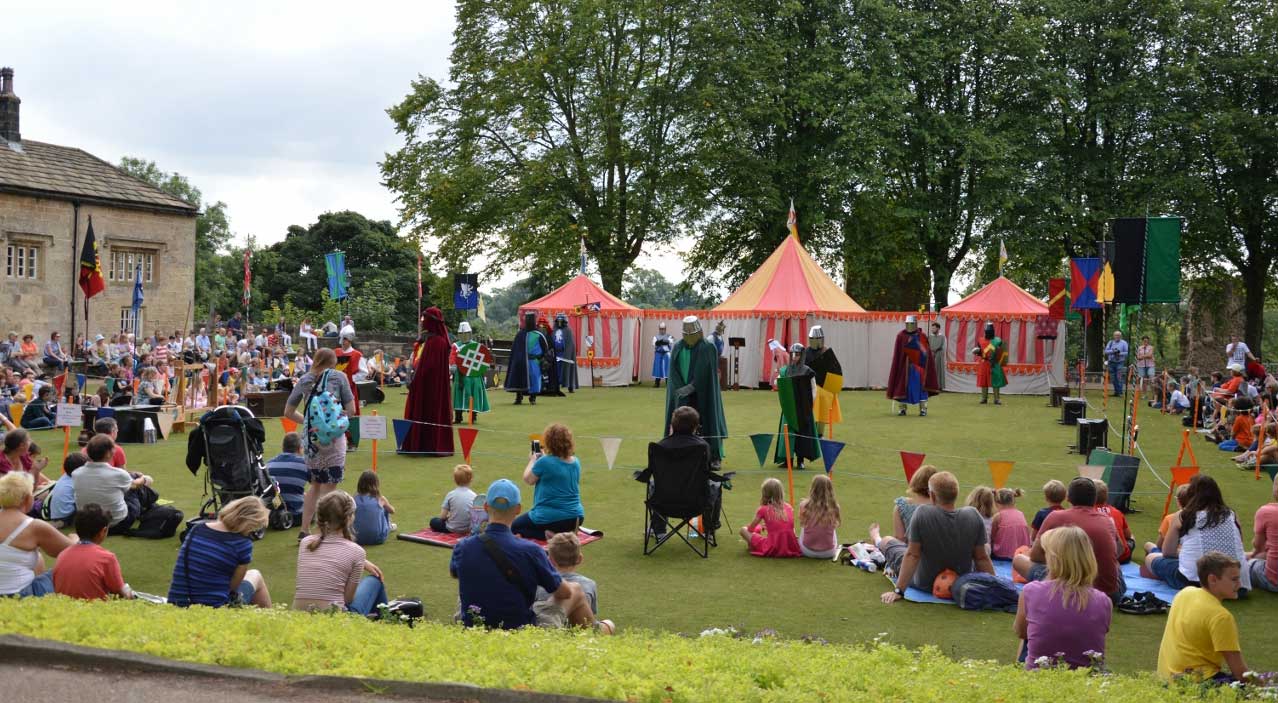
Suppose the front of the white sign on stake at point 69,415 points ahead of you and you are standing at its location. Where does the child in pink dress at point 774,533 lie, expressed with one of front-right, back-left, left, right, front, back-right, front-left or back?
front-left

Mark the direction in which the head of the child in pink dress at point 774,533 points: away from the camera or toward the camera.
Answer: away from the camera

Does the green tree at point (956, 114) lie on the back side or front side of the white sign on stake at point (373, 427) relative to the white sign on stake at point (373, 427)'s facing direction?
on the back side

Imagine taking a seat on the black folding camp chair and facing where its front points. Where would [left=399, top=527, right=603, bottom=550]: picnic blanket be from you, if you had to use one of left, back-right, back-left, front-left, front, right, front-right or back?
left

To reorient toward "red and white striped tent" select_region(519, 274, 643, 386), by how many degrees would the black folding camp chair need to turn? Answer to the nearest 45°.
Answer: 0° — it already faces it

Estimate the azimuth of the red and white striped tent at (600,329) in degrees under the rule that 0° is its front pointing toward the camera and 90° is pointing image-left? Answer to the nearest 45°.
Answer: approximately 0°

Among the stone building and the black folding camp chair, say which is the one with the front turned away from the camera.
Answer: the black folding camp chair

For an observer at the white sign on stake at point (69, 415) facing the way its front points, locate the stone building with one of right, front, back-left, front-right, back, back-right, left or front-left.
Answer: back

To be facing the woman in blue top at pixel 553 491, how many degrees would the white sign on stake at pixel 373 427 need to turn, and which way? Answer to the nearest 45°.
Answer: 0° — it already faces them

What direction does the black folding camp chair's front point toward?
away from the camera

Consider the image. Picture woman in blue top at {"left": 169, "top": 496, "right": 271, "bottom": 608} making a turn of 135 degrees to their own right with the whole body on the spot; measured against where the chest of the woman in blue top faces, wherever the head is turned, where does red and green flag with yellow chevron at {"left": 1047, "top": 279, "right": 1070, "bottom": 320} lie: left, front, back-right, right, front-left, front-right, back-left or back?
back-left

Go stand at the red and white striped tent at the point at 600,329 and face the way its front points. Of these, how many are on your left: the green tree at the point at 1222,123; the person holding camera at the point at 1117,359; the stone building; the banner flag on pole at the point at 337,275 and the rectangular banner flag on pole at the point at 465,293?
2

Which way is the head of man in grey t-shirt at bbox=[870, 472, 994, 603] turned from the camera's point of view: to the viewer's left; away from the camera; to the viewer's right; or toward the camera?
away from the camera

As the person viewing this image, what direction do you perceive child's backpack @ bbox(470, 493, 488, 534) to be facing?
facing the viewer

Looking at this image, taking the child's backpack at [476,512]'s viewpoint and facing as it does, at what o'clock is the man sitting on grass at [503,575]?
The man sitting on grass is roughly at 12 o'clock from the child's backpack.

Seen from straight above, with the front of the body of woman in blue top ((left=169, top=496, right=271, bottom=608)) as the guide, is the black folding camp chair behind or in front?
in front

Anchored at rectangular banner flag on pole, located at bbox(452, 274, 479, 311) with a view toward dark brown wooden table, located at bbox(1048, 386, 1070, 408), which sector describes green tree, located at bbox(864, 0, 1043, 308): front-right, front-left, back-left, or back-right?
front-left

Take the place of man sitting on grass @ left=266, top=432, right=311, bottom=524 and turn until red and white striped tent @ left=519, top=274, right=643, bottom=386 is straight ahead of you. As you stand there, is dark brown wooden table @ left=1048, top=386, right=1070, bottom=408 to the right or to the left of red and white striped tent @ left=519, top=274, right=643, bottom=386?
right

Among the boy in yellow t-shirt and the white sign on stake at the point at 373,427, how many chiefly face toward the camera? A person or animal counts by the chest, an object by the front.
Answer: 1

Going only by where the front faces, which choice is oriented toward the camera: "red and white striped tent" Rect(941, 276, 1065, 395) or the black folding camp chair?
the red and white striped tent

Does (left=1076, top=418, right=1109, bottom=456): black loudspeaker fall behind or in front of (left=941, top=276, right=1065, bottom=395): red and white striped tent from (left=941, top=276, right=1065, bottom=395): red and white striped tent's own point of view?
in front
